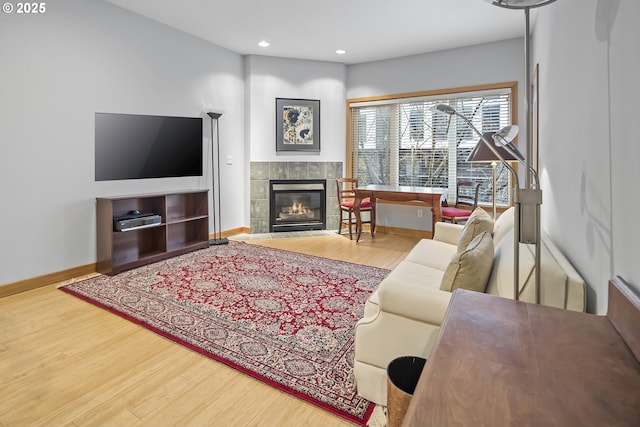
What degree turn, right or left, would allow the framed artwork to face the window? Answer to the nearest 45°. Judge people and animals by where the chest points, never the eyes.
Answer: approximately 90° to its left

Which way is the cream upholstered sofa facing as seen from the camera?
to the viewer's left

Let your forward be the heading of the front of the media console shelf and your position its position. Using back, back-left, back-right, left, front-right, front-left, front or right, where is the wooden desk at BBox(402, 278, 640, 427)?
front-right

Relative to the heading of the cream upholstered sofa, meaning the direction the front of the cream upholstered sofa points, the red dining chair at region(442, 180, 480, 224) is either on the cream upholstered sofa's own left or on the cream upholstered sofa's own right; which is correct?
on the cream upholstered sofa's own right

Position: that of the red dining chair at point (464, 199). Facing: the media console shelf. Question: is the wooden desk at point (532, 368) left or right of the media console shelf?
left

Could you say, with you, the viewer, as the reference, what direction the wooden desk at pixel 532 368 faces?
facing to the left of the viewer

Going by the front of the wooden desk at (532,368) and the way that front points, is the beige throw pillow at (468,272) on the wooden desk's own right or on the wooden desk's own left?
on the wooden desk's own right

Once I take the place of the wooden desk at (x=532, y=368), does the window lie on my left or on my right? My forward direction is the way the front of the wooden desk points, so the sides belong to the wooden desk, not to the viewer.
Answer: on my right
